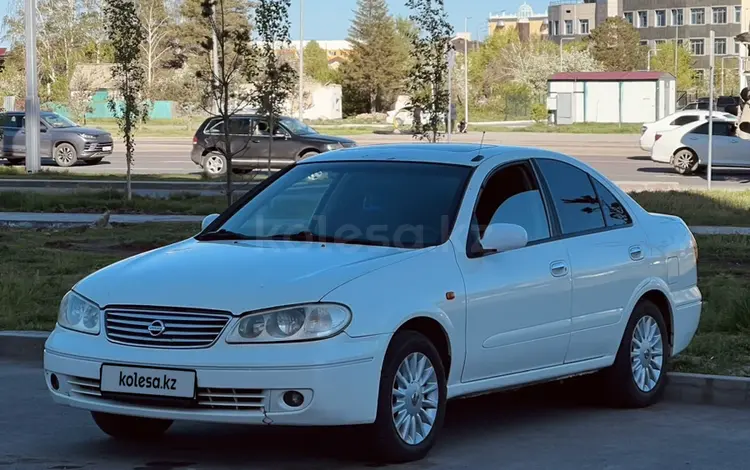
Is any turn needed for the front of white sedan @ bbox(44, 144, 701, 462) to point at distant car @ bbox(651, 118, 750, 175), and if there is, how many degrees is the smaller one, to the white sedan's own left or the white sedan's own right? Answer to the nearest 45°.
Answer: approximately 135° to the white sedan's own right

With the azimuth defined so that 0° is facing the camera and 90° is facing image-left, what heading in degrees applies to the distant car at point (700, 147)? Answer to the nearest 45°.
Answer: approximately 270°

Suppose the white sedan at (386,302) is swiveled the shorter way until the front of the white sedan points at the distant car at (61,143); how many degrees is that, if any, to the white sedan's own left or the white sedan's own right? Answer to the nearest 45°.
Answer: approximately 135° to the white sedan's own right

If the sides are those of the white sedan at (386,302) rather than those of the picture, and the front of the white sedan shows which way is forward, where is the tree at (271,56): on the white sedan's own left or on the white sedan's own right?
on the white sedan's own right

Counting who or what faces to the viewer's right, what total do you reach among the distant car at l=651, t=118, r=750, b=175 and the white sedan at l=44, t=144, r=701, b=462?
1

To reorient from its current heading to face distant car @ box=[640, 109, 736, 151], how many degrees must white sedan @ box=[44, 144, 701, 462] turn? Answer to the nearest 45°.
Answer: approximately 135° to its right

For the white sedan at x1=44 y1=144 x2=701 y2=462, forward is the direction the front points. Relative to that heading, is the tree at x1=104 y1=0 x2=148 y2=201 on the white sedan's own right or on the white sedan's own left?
on the white sedan's own right

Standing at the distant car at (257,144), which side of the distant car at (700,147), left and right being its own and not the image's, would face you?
back

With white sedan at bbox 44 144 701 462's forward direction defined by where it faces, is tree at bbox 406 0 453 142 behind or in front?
behind

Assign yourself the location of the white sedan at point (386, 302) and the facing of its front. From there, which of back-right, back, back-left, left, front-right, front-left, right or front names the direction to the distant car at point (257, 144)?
back-right

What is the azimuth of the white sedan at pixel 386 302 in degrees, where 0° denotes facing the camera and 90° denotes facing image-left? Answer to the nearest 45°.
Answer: approximately 45°
